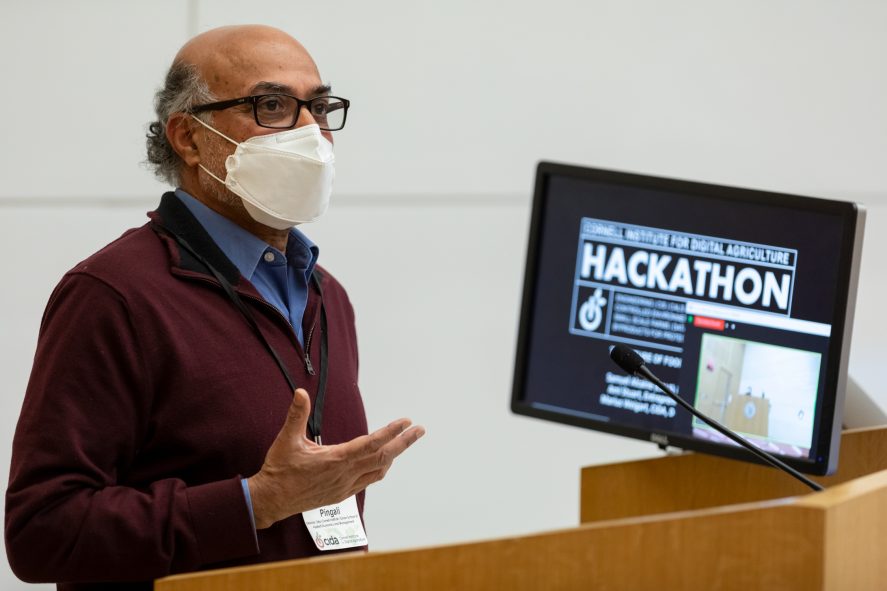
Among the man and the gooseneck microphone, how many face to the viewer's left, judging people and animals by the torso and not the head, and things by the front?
1

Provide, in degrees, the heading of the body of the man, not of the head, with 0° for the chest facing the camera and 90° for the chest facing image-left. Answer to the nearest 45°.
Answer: approximately 315°

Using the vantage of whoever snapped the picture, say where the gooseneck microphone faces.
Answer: facing to the left of the viewer

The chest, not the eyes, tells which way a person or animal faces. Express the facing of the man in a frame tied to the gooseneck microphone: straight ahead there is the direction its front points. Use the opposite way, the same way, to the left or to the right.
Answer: the opposite way

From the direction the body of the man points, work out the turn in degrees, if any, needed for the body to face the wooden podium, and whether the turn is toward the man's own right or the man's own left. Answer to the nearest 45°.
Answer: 0° — they already face it

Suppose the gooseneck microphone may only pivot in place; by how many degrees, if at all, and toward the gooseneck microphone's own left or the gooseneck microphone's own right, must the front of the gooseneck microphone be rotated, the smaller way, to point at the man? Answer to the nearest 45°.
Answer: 0° — it already faces them

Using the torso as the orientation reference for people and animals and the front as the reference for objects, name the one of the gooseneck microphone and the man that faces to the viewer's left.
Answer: the gooseneck microphone

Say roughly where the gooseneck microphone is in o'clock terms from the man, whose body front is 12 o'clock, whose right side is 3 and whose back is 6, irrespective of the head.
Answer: The gooseneck microphone is roughly at 11 o'clock from the man.
